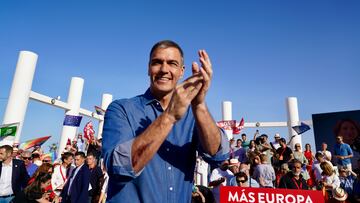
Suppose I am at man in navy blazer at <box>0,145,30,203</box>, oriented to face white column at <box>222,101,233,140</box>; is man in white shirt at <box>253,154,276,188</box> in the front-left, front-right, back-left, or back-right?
front-right

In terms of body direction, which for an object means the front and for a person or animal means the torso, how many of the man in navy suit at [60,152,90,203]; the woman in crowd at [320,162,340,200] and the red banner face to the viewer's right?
0

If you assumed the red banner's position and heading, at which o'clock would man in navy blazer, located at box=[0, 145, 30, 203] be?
The man in navy blazer is roughly at 3 o'clock from the red banner.

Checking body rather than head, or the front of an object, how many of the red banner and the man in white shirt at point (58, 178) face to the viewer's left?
0

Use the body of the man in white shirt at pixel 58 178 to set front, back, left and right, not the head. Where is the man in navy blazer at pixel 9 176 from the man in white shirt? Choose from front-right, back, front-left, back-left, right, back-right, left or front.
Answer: right

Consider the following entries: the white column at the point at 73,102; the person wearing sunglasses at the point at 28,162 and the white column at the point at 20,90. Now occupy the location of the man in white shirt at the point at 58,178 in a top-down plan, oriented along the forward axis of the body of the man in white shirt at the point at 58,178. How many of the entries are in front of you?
0

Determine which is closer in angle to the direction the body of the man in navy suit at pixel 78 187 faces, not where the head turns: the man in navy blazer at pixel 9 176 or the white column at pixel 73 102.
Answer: the man in navy blazer

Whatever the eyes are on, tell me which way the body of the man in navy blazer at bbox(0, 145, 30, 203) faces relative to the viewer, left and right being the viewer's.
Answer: facing the viewer and to the left of the viewer

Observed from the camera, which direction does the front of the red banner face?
facing the viewer

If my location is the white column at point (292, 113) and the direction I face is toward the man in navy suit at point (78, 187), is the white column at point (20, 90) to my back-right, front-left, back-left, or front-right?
front-right

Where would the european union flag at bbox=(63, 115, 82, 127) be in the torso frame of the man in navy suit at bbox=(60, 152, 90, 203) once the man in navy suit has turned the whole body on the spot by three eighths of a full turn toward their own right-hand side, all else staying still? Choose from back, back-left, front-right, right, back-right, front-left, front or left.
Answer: front

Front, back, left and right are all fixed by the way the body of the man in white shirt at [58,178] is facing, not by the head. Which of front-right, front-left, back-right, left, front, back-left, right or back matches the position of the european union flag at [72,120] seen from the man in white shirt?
back-left

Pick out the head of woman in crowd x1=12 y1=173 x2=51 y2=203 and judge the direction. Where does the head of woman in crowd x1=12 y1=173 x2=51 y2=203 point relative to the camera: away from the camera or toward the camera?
toward the camera

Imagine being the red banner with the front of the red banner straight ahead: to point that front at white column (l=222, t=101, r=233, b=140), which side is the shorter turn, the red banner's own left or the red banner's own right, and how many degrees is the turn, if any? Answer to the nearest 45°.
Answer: approximately 180°

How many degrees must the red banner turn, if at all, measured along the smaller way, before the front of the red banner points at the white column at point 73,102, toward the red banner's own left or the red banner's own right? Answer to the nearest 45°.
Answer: approximately 135° to the red banner's own right

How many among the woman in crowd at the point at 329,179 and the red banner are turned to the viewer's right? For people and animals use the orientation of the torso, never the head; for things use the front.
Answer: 0

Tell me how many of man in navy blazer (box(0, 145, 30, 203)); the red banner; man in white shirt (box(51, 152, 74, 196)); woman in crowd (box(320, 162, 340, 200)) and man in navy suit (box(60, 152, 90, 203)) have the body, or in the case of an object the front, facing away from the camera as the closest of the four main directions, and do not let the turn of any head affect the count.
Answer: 0

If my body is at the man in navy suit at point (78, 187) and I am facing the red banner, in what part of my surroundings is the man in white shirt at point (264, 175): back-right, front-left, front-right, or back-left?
front-left
